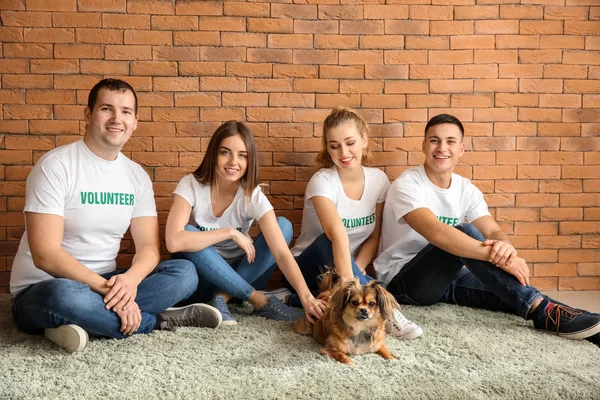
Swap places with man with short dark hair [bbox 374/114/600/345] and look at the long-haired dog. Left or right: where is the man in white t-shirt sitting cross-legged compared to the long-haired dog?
right

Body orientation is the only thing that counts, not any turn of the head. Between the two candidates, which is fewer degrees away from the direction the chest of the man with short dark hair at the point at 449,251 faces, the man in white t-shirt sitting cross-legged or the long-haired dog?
the long-haired dog

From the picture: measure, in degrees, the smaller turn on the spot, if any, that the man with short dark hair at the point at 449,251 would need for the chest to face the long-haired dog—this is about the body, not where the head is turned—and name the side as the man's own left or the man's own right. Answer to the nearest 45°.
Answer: approximately 45° to the man's own right

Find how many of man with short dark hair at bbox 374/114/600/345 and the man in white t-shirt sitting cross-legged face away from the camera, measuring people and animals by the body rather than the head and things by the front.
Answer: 0

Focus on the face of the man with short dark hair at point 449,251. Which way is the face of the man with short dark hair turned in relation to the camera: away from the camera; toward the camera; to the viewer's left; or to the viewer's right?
toward the camera

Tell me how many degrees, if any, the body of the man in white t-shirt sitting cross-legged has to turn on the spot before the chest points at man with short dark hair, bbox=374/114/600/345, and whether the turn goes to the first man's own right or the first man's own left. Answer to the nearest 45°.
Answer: approximately 45° to the first man's own left

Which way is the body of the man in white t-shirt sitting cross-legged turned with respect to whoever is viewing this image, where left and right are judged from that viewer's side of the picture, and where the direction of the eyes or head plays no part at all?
facing the viewer and to the right of the viewer

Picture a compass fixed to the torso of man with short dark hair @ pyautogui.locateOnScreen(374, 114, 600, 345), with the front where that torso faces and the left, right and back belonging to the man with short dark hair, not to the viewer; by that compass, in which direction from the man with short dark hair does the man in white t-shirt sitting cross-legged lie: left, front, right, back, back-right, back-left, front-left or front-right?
right
